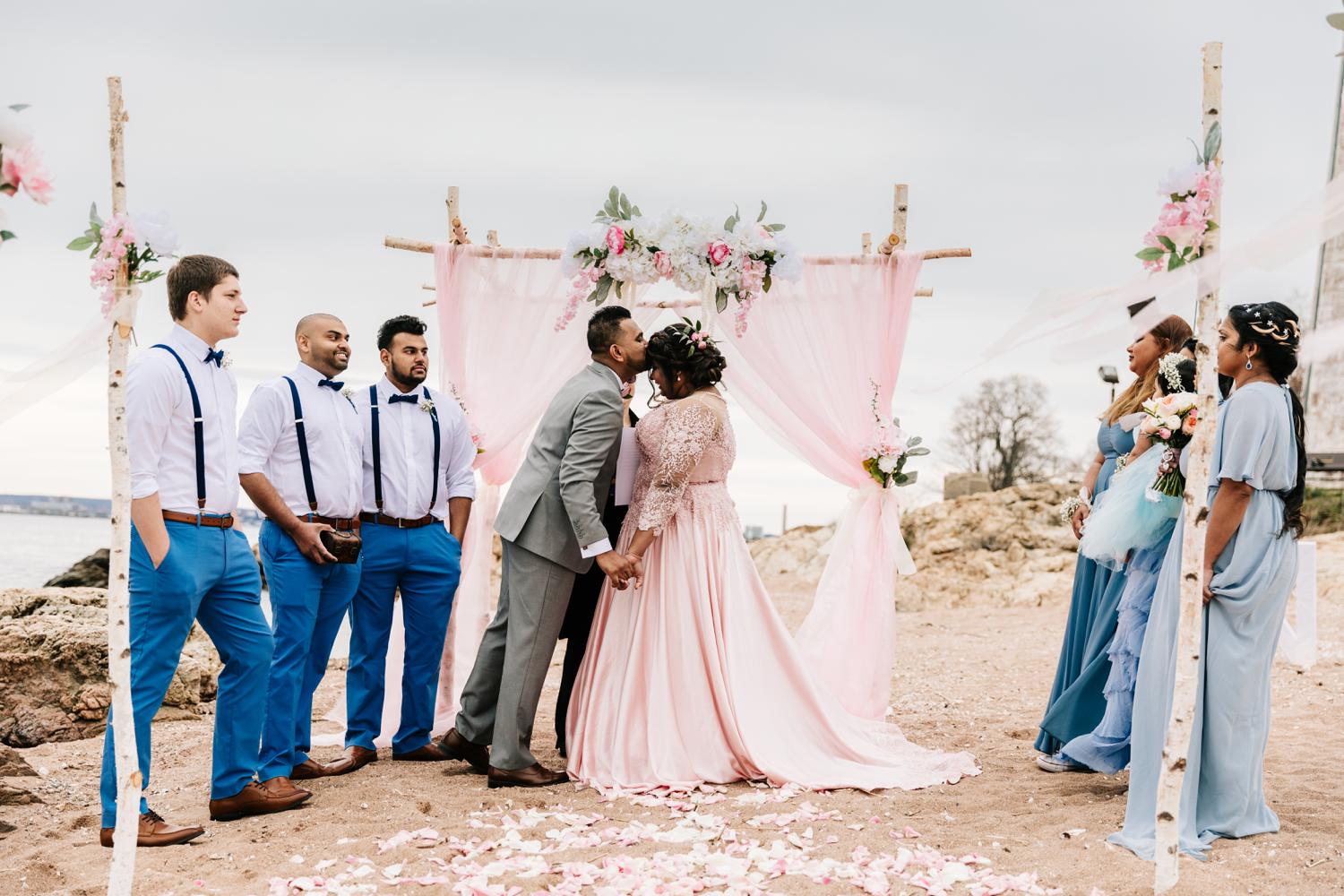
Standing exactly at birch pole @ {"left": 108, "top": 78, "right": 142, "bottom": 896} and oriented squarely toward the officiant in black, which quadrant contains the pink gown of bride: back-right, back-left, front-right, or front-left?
front-right

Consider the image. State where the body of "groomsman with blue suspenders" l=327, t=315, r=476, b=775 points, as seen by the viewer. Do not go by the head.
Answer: toward the camera

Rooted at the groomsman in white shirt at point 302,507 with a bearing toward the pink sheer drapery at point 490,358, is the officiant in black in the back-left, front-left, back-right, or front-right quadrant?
front-right

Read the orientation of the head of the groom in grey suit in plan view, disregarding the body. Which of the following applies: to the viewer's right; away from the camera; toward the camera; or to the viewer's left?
to the viewer's right

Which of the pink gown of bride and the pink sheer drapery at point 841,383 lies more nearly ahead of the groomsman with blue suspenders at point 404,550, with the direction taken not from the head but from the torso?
the pink gown of bride

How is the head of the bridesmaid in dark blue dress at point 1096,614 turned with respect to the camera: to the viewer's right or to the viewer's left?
to the viewer's left

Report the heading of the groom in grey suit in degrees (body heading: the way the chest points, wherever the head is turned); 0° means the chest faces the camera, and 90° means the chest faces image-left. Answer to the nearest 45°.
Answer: approximately 270°

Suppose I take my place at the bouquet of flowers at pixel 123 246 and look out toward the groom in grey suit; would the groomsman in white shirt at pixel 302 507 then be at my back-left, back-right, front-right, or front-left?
front-left

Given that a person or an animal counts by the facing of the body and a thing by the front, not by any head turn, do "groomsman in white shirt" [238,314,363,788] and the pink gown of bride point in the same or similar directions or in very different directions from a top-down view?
very different directions

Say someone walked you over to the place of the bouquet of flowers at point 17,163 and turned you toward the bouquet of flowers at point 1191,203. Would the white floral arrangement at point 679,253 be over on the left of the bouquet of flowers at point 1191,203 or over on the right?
left

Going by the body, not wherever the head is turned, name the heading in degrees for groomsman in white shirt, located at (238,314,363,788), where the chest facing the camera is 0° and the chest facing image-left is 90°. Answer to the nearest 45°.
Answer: approximately 315°

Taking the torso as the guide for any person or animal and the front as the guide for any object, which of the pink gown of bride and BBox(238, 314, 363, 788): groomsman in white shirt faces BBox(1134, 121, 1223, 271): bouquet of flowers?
the groomsman in white shirt

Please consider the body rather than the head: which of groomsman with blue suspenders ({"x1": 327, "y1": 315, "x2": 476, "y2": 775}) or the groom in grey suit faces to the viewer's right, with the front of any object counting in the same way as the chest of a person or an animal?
the groom in grey suit

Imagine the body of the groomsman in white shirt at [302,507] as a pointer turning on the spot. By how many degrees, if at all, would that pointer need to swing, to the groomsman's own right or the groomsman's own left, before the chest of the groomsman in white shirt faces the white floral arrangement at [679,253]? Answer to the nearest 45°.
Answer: approximately 45° to the groomsman's own left

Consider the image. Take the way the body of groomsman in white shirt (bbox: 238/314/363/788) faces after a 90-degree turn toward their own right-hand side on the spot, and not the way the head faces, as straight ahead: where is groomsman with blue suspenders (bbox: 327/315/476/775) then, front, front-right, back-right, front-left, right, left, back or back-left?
back

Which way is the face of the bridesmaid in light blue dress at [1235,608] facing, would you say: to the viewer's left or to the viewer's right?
to the viewer's left

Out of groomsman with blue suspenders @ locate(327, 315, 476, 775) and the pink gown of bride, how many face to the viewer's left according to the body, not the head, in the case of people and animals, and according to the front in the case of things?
1

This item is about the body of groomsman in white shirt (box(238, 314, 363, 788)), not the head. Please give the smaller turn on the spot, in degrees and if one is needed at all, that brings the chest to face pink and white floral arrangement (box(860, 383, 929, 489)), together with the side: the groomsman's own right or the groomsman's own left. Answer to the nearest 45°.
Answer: approximately 45° to the groomsman's own left

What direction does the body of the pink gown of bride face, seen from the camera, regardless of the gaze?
to the viewer's left

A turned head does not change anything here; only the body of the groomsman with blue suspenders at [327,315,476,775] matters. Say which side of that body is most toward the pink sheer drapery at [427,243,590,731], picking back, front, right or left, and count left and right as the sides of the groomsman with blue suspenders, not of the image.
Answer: back

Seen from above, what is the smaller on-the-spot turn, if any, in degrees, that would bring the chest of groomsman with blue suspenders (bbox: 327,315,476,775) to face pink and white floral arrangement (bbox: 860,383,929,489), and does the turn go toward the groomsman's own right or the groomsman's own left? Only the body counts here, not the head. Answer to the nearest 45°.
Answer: approximately 90° to the groomsman's own left

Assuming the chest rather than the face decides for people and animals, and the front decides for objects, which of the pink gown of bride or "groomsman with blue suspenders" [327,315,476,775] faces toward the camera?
the groomsman with blue suspenders

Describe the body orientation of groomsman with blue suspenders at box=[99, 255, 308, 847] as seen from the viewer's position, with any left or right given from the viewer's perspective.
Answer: facing the viewer and to the right of the viewer
